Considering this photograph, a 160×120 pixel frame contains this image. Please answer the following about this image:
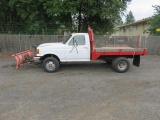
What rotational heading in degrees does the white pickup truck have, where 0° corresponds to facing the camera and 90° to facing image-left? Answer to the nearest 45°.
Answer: approximately 90°

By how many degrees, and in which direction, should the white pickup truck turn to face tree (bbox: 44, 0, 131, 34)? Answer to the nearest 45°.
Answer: approximately 90° to its right
